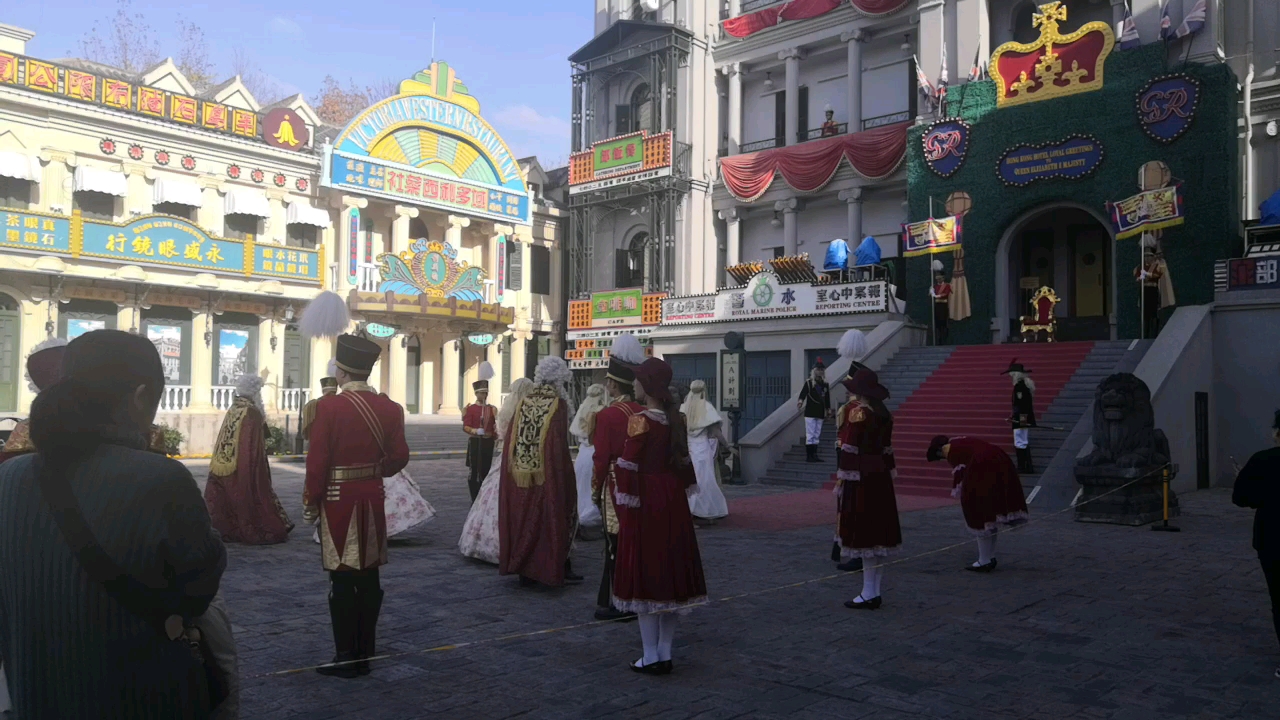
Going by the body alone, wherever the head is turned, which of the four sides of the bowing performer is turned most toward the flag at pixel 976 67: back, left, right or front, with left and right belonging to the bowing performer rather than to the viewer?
right

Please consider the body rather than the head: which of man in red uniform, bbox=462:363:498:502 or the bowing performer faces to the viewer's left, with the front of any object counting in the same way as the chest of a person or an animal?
the bowing performer

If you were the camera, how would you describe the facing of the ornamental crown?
facing the viewer and to the left of the viewer

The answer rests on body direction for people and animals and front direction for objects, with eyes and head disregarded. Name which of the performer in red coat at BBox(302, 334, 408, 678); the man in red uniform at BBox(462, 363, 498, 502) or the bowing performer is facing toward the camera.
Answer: the man in red uniform

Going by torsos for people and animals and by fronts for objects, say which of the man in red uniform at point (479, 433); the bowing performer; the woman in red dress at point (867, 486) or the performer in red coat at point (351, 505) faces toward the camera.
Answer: the man in red uniform

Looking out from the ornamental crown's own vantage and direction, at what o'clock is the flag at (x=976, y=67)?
The flag is roughly at 3 o'clock from the ornamental crown.

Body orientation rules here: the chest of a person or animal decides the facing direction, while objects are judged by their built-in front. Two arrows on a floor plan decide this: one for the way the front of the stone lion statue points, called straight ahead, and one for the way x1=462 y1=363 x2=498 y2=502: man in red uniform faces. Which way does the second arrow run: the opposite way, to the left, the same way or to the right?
to the left

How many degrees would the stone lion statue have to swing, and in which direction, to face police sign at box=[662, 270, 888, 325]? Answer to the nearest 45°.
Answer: approximately 90° to its right

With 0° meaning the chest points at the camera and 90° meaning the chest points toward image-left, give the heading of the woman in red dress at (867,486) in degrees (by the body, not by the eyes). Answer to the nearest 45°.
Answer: approximately 90°

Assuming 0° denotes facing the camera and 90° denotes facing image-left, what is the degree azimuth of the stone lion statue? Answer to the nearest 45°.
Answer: approximately 45°

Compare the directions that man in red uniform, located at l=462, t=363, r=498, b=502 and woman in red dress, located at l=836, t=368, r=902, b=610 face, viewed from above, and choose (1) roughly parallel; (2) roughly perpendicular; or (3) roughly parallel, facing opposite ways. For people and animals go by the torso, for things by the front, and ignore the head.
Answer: roughly perpendicular

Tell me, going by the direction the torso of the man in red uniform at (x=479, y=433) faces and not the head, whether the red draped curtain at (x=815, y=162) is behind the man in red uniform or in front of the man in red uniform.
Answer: behind

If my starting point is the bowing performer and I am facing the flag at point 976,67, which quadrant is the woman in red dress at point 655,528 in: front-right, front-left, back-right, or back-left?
back-left

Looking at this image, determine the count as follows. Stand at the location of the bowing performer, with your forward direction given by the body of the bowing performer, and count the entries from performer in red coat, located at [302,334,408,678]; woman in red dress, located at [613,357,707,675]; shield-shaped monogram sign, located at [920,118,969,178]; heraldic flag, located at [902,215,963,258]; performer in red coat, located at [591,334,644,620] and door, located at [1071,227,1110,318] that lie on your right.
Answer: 3
